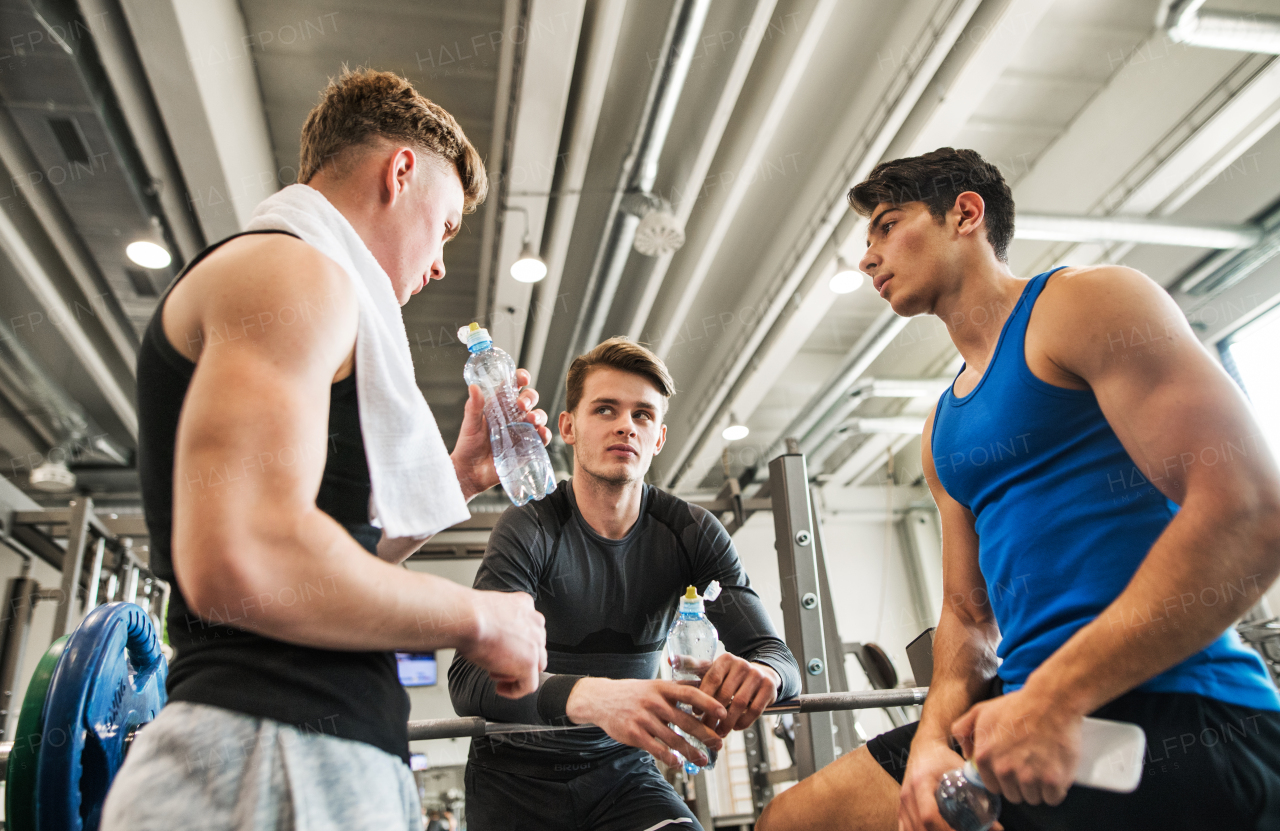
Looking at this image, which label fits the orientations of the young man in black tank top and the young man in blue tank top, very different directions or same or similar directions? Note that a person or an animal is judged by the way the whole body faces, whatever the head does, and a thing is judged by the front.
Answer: very different directions

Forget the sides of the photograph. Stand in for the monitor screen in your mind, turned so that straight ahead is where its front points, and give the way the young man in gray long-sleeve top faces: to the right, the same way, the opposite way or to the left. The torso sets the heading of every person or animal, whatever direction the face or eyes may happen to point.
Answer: the same way

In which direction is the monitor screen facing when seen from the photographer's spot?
facing the viewer

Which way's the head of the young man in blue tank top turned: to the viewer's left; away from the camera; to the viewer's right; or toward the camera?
to the viewer's left

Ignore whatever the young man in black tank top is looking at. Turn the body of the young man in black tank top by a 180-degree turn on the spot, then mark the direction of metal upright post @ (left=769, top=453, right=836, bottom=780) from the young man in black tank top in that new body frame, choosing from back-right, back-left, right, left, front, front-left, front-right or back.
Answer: back-right

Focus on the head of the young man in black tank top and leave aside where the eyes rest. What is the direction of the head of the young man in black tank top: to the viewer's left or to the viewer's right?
to the viewer's right

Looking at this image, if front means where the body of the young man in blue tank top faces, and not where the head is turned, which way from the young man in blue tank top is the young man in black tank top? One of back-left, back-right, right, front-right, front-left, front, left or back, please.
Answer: front

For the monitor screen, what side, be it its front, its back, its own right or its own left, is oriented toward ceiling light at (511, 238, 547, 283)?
front

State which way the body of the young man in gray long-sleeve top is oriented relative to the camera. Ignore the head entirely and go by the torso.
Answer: toward the camera

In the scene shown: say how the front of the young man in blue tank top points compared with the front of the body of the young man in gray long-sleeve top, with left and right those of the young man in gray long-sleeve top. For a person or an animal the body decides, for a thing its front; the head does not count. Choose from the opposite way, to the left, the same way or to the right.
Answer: to the right

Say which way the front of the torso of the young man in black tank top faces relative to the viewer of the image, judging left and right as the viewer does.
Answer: facing to the right of the viewer

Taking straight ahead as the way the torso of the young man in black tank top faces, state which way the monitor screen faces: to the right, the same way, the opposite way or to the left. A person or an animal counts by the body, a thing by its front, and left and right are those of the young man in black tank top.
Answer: to the right
